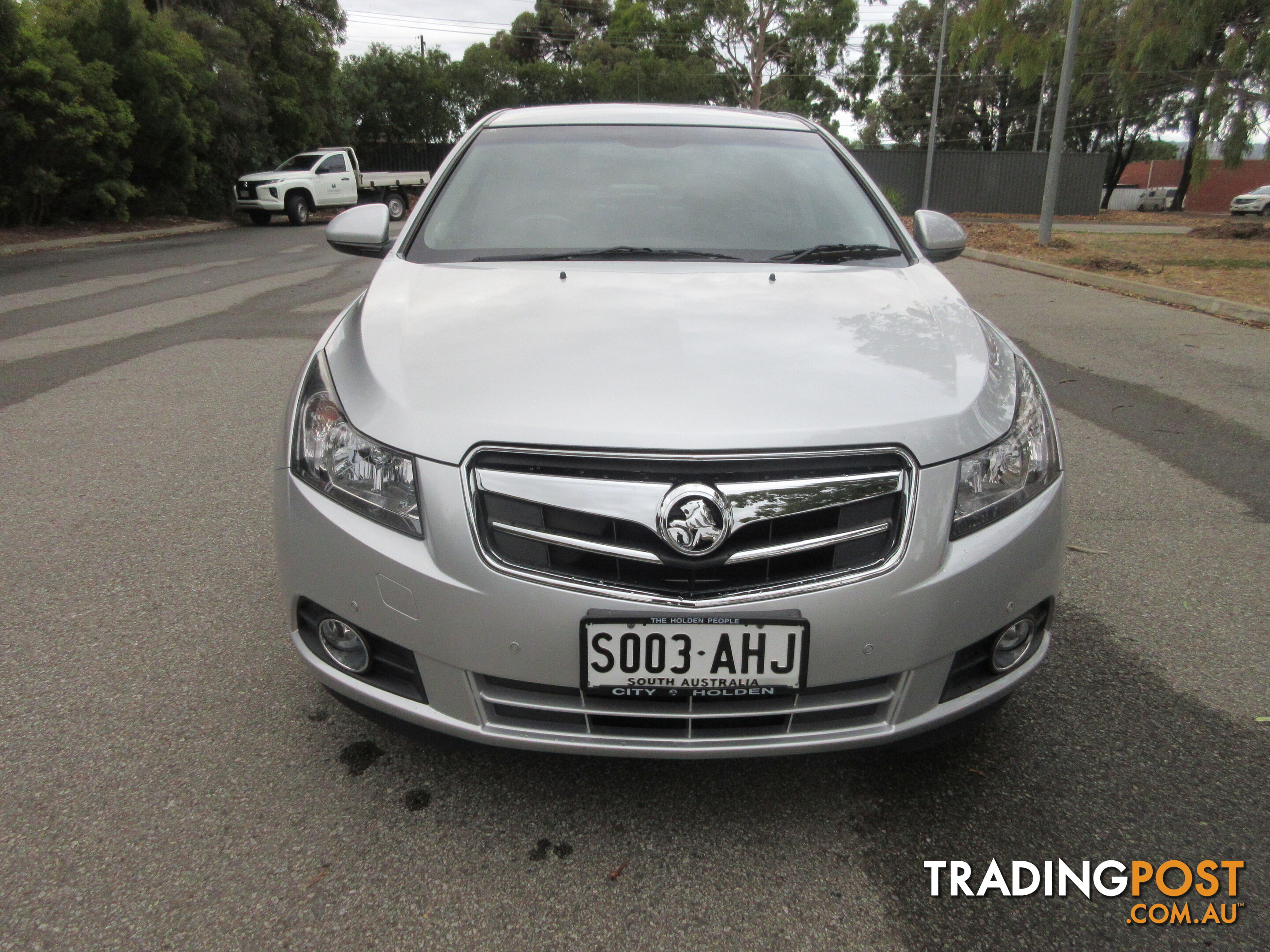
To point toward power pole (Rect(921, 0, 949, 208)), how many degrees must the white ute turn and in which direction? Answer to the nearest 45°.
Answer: approximately 135° to its left

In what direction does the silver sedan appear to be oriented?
toward the camera

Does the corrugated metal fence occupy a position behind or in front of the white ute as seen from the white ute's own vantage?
behind

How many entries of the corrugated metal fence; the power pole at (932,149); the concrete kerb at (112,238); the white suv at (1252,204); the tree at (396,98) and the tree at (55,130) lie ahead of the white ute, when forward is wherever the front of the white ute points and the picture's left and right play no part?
2

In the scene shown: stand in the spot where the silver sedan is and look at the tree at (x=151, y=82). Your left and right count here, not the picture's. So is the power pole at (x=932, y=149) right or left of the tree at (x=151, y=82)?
right

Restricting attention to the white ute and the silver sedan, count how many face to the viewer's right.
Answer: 0

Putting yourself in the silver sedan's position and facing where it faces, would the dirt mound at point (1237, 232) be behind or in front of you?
behind

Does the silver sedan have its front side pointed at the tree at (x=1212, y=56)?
no

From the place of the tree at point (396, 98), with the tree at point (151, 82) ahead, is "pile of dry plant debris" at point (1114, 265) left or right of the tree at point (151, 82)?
left

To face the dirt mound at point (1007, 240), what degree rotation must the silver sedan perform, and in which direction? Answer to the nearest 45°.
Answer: approximately 180°

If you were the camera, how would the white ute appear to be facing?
facing the viewer and to the left of the viewer

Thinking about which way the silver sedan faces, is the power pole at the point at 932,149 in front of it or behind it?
behind

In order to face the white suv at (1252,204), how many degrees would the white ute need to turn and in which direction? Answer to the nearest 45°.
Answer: approximately 135° to its left

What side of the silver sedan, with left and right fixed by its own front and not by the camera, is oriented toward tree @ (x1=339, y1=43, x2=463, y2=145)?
back

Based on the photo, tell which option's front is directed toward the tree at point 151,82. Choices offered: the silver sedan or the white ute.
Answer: the white ute
